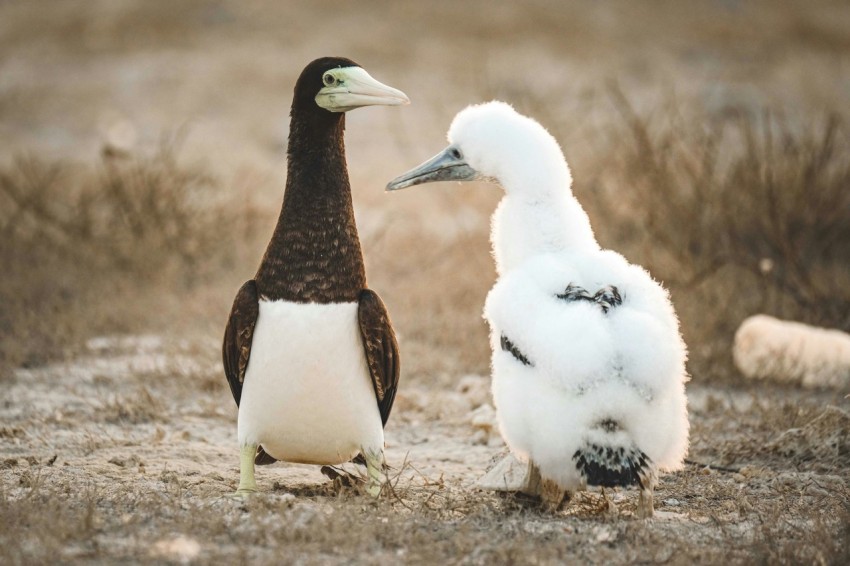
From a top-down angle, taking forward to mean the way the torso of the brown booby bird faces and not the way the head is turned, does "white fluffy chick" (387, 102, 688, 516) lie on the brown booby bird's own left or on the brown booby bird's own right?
on the brown booby bird's own left

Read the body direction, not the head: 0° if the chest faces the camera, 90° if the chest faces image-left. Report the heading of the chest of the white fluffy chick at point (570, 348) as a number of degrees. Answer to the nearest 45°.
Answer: approximately 135°

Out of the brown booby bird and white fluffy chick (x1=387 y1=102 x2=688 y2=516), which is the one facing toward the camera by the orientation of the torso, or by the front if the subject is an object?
the brown booby bird

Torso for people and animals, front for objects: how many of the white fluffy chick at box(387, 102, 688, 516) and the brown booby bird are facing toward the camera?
1

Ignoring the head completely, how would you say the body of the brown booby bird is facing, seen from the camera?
toward the camera
